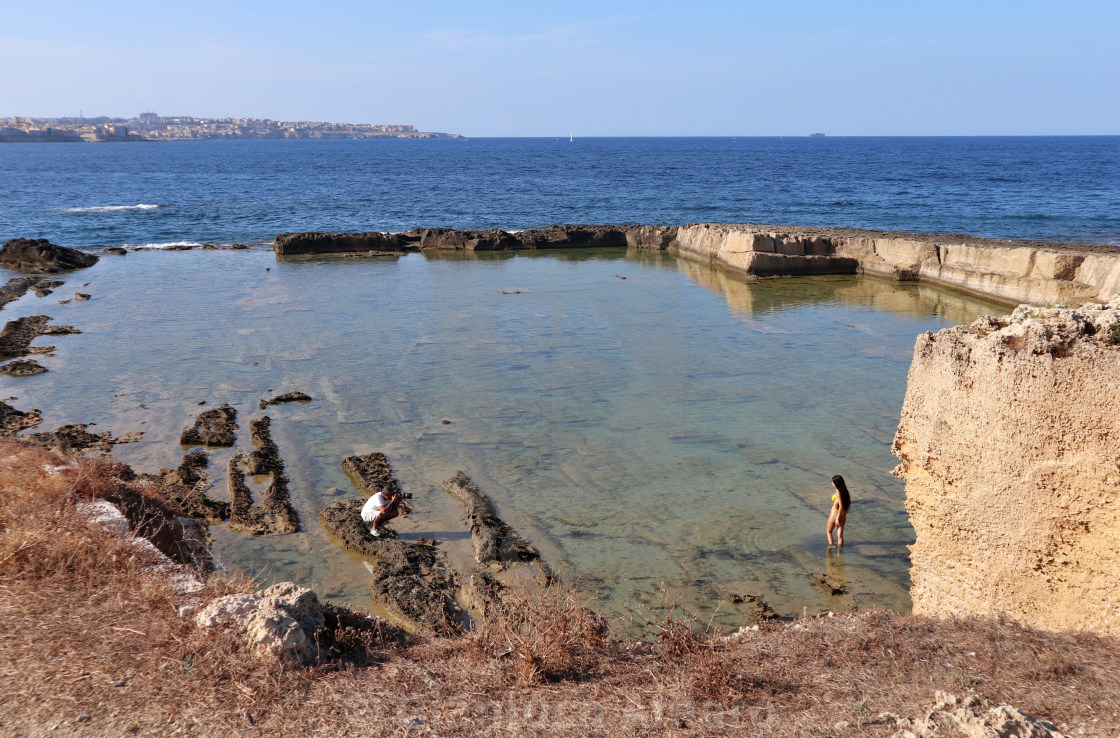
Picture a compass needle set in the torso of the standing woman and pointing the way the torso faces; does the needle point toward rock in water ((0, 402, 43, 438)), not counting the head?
yes

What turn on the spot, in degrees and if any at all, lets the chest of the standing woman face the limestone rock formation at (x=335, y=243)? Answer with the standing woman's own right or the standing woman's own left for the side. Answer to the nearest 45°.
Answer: approximately 45° to the standing woman's own right

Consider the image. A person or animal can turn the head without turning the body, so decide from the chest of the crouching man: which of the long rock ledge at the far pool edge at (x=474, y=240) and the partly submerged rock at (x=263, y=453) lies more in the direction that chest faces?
the long rock ledge at the far pool edge

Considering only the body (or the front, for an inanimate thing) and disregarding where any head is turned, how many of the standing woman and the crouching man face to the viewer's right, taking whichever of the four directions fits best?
1

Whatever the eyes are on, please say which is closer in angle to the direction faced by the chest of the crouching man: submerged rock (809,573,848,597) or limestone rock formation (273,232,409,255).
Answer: the submerged rock

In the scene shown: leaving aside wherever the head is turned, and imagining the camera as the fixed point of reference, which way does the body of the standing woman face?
to the viewer's left

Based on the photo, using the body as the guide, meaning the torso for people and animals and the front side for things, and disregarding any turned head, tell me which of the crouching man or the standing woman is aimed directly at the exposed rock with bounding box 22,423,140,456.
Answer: the standing woman

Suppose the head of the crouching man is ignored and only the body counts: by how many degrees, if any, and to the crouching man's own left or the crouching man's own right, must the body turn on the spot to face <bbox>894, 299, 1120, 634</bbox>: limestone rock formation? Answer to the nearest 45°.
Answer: approximately 45° to the crouching man's own right

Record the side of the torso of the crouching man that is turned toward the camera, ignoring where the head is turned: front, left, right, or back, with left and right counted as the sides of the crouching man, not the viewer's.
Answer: right

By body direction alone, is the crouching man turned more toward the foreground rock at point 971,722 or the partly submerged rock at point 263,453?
the foreground rock
